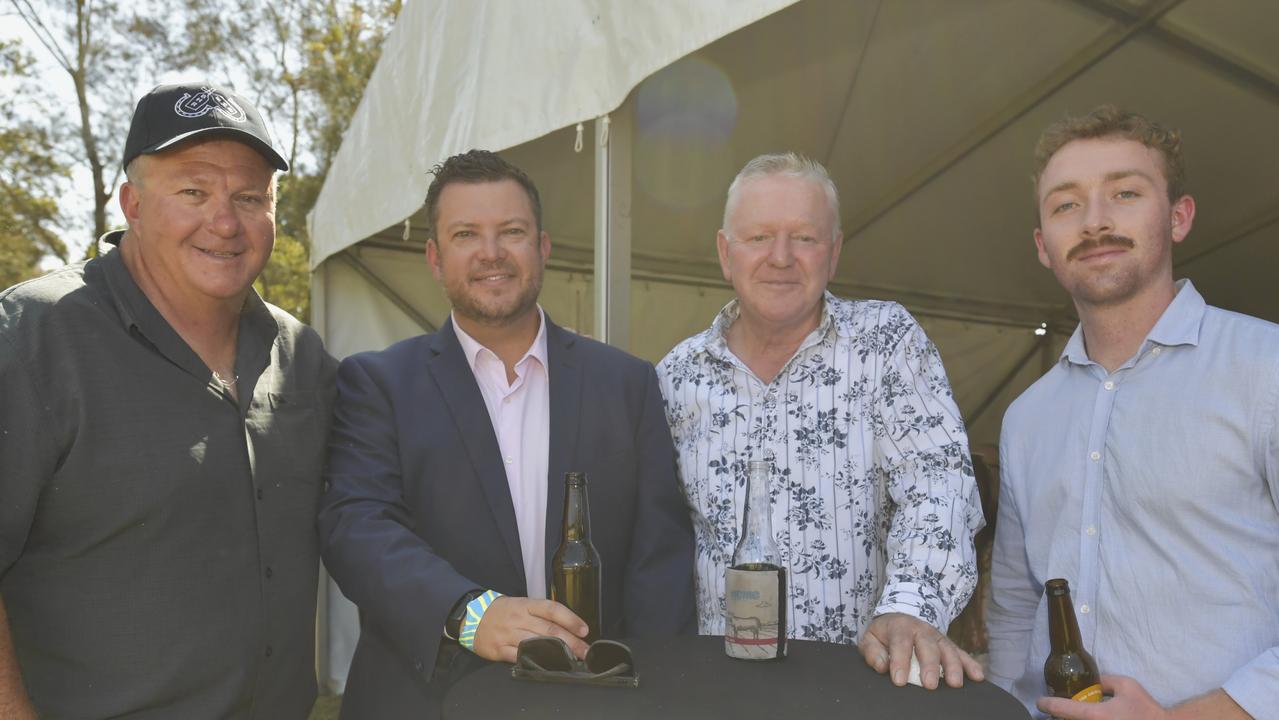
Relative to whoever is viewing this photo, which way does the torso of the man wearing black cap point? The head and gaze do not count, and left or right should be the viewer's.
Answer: facing the viewer and to the right of the viewer

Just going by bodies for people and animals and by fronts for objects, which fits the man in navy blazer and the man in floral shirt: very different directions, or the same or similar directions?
same or similar directions

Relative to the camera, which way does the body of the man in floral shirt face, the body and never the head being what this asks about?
toward the camera

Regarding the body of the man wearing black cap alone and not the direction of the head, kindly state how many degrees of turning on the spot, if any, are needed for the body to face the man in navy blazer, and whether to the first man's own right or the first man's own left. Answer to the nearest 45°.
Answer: approximately 45° to the first man's own left

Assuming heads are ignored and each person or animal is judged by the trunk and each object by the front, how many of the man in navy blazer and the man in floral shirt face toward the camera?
2

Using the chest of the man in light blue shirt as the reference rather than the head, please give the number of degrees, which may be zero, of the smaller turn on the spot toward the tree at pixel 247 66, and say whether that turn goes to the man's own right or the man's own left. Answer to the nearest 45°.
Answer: approximately 90° to the man's own right

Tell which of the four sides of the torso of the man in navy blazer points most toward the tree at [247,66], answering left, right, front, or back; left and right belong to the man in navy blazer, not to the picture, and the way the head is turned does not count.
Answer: back

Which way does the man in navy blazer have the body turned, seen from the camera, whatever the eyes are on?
toward the camera

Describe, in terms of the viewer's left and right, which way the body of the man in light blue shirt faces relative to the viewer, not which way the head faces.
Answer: facing the viewer and to the left of the viewer

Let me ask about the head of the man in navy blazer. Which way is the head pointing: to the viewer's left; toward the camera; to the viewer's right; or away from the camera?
toward the camera

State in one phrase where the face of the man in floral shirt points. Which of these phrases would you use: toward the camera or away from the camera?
toward the camera

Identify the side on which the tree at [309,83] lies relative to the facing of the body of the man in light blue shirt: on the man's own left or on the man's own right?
on the man's own right
